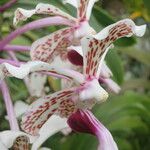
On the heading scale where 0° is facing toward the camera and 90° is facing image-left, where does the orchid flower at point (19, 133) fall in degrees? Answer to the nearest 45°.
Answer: approximately 315°

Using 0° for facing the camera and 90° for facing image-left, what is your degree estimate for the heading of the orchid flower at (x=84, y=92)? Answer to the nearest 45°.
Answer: approximately 315°
